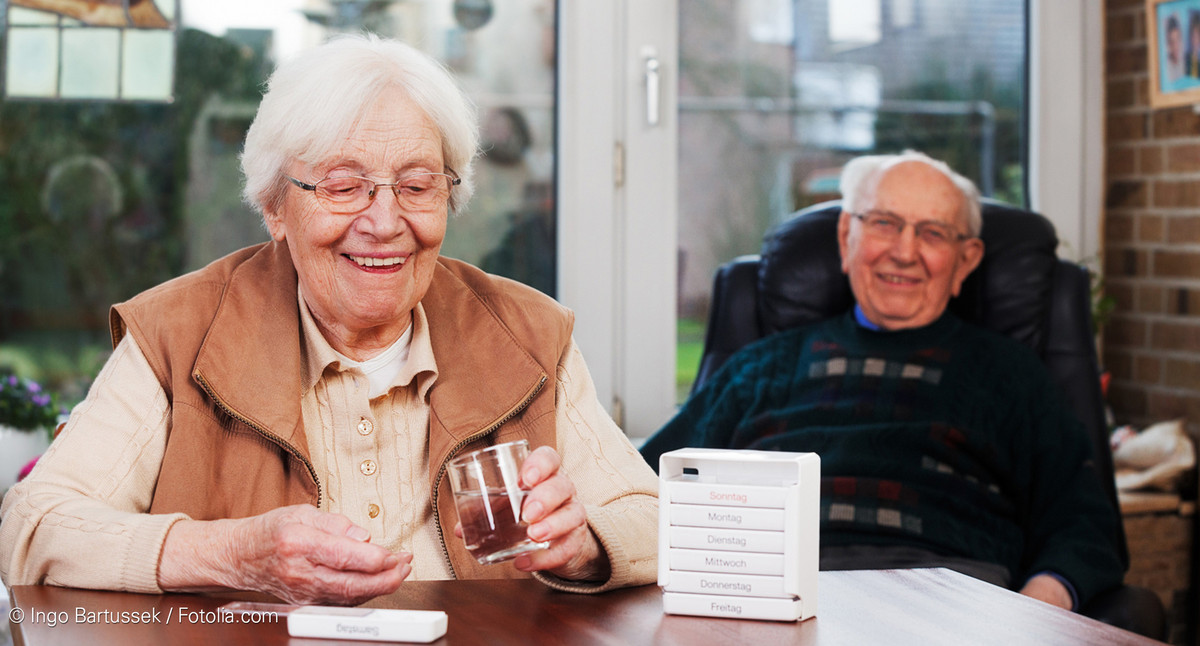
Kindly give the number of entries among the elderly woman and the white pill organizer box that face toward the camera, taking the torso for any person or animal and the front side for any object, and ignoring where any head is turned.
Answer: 2

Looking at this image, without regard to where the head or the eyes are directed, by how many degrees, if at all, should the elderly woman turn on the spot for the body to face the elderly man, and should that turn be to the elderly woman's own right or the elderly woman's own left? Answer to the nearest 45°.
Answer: approximately 135° to the elderly woman's own left

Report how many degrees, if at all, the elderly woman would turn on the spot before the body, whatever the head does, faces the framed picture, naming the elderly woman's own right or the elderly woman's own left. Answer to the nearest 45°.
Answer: approximately 135° to the elderly woman's own left

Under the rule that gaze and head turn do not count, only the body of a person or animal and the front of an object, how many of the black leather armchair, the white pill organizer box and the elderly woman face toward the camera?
3

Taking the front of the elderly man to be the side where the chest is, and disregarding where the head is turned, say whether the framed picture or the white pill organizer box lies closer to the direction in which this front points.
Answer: the white pill organizer box

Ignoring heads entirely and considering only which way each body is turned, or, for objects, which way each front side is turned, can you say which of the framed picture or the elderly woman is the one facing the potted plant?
the framed picture

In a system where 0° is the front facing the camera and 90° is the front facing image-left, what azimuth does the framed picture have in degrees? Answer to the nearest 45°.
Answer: approximately 45°

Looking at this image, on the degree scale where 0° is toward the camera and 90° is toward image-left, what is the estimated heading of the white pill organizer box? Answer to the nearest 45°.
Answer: approximately 0°

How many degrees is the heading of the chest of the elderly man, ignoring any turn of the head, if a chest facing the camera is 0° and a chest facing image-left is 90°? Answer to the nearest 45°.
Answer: approximately 0°

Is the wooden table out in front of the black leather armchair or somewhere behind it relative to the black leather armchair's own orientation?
in front
